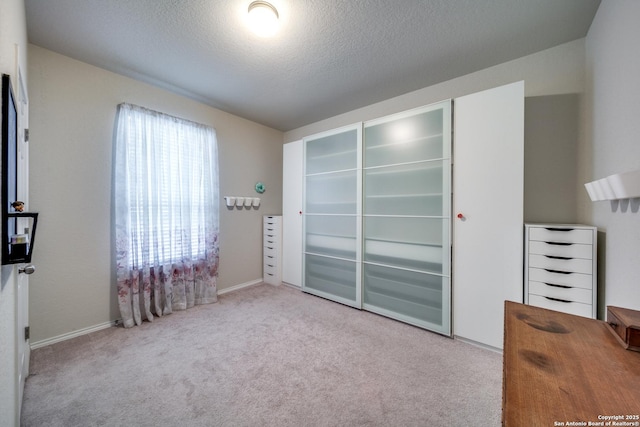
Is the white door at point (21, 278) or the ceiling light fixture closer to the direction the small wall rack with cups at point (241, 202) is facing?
the ceiling light fixture

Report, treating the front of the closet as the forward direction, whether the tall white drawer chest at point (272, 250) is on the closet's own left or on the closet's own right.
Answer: on the closet's own right

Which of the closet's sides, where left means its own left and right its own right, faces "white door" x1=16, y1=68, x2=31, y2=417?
front

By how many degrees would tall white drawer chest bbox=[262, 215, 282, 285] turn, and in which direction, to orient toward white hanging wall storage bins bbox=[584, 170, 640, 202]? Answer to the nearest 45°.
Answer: approximately 90° to its left

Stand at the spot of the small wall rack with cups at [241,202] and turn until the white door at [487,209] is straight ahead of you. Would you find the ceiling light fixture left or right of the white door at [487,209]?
right

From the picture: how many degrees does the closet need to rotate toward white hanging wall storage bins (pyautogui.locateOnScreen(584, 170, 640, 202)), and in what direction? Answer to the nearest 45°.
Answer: approximately 90° to its left

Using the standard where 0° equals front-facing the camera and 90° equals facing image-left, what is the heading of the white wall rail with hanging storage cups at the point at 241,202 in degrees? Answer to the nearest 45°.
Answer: approximately 315°

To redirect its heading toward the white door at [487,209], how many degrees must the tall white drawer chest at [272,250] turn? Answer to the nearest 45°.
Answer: approximately 90° to its left

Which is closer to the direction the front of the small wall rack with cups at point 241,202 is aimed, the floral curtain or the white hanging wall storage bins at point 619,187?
the white hanging wall storage bins

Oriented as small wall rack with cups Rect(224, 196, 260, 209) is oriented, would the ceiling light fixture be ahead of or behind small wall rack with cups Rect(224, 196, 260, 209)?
ahead

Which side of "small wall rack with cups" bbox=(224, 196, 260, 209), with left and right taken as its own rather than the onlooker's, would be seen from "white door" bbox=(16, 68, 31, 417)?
right
